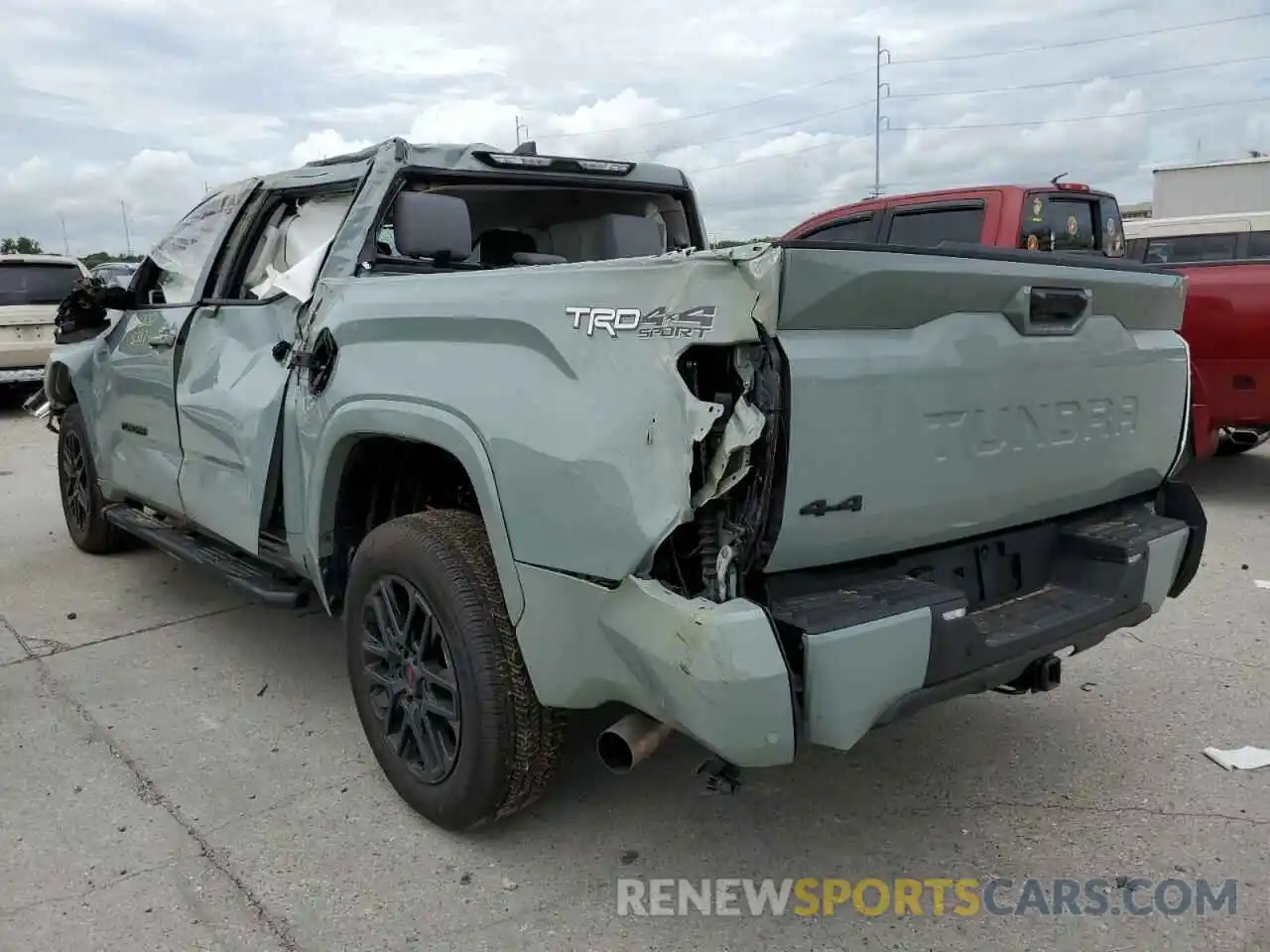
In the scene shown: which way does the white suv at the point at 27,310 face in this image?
away from the camera

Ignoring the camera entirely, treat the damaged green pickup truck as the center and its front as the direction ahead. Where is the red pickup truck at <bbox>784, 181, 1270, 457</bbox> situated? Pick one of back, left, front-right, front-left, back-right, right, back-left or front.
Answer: right

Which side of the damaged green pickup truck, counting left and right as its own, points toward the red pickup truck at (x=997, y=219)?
right

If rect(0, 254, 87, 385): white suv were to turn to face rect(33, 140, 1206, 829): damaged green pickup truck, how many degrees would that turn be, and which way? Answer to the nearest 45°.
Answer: approximately 180°

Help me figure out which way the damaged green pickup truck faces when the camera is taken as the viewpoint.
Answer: facing away from the viewer and to the left of the viewer

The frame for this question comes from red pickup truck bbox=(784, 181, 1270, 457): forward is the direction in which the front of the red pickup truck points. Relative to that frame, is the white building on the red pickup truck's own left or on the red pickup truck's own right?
on the red pickup truck's own right

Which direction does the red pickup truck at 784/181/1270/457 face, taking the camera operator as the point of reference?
facing away from the viewer and to the left of the viewer

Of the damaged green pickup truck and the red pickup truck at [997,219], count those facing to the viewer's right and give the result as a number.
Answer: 0

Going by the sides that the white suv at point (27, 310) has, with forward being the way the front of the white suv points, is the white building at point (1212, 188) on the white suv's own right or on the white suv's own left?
on the white suv's own right

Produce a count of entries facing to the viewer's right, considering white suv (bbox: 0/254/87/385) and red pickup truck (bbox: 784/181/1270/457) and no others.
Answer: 0
